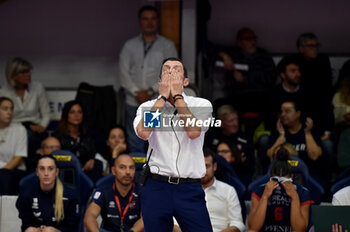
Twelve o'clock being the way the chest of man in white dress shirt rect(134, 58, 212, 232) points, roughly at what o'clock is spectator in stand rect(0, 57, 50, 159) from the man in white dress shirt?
The spectator in stand is roughly at 5 o'clock from the man in white dress shirt.

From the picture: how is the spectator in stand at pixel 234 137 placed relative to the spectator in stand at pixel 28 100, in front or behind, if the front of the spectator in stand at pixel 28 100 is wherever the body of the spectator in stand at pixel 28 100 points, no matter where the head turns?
in front

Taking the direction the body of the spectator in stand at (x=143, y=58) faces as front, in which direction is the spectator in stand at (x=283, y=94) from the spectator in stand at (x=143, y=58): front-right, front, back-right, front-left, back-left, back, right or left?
left

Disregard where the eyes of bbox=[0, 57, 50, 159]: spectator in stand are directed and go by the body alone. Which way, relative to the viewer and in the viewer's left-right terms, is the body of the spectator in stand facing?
facing the viewer and to the right of the viewer

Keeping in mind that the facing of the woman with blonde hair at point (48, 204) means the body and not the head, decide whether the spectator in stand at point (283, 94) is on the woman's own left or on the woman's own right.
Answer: on the woman's own left

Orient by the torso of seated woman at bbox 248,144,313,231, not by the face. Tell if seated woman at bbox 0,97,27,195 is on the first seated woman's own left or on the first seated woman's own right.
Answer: on the first seated woman's own right

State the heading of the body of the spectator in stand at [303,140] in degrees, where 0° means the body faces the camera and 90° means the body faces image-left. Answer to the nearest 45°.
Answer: approximately 45°

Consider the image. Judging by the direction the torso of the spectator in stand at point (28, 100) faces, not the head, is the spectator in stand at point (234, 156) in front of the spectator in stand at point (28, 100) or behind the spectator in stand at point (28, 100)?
in front
